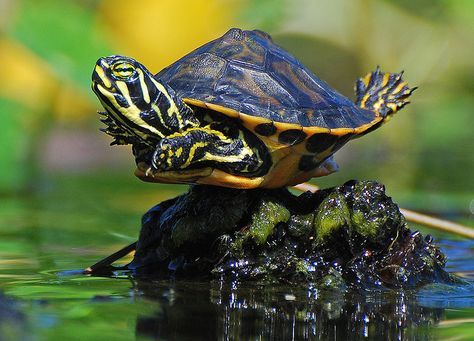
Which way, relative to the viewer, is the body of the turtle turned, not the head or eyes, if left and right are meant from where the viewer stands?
facing the viewer and to the left of the viewer
